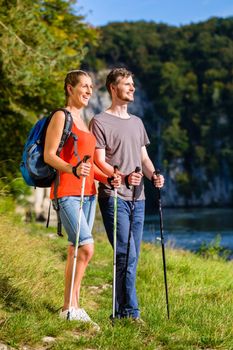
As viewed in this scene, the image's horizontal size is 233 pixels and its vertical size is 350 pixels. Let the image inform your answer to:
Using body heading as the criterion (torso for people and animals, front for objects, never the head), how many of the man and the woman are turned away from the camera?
0

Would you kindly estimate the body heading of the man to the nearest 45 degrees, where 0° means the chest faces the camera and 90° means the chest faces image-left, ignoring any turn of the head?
approximately 315°

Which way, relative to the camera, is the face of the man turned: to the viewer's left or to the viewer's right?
to the viewer's right

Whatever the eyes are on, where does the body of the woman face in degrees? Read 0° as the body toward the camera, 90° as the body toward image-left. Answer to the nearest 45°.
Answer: approximately 315°
